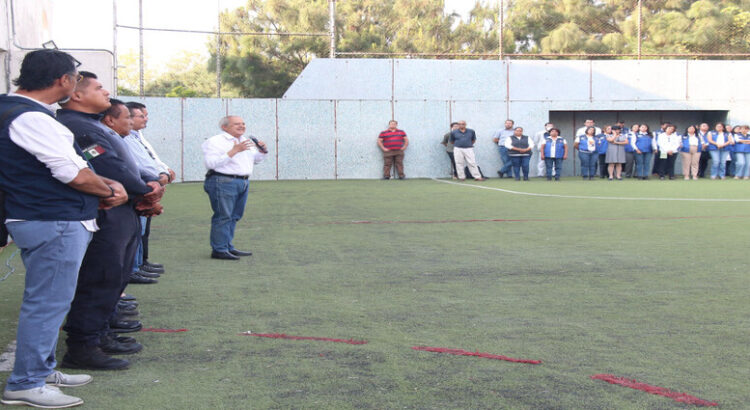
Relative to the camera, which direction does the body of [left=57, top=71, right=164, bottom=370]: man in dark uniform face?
to the viewer's right

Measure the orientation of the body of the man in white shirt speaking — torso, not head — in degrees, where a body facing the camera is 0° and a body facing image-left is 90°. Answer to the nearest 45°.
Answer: approximately 315°

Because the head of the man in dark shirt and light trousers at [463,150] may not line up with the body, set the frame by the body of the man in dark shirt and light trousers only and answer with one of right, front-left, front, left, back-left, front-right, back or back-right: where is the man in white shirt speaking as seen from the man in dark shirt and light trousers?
front

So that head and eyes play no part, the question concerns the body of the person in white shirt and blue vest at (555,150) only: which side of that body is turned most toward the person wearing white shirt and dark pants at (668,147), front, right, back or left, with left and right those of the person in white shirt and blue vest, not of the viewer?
left

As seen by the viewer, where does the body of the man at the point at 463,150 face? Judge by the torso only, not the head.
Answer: toward the camera

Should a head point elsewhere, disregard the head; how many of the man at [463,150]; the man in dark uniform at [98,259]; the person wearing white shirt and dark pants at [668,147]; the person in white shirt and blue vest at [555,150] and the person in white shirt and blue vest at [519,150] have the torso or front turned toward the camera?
4

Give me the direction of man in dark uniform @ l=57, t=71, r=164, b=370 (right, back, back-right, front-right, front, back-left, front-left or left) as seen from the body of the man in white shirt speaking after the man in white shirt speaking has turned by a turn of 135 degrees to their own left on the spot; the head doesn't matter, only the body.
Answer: back

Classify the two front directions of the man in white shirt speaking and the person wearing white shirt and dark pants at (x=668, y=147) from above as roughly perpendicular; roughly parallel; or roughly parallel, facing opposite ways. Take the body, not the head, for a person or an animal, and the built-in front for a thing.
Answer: roughly perpendicular

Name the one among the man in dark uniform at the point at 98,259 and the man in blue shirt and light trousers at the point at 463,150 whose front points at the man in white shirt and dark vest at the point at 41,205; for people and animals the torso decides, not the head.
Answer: the man in blue shirt and light trousers at the point at 463,150

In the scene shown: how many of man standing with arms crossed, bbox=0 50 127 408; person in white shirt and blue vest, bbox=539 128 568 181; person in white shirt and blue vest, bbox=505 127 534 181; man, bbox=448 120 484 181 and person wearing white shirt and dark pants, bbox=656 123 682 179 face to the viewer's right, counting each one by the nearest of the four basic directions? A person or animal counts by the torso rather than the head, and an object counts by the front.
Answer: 1

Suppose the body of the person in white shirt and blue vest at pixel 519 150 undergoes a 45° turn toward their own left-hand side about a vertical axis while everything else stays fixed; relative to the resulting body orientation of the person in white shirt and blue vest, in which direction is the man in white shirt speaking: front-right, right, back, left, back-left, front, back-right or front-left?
front-right

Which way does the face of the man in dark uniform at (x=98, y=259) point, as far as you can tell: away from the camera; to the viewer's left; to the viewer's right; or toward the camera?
to the viewer's right

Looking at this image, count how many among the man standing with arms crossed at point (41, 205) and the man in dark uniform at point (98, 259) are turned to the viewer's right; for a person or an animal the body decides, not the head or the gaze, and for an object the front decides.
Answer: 2

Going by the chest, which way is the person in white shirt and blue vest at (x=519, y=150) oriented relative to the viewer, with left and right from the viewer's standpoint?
facing the viewer
